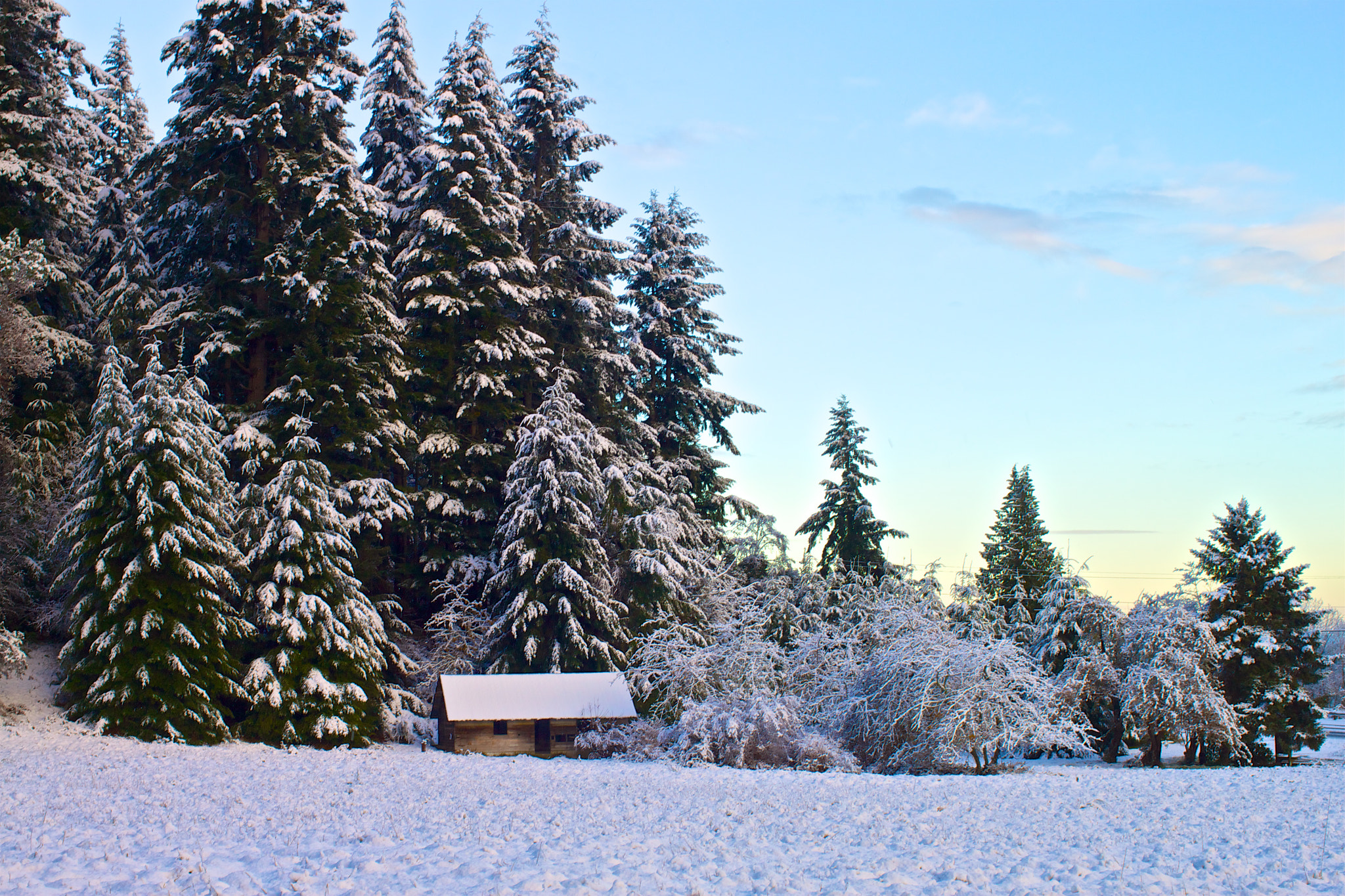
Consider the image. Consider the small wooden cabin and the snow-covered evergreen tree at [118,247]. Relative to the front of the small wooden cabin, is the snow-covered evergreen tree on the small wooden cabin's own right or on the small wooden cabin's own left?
on the small wooden cabin's own right

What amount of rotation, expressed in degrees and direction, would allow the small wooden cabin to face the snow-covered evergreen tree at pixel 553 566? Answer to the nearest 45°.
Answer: approximately 180°

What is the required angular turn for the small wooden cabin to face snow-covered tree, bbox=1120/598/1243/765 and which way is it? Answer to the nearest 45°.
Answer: approximately 90° to its left

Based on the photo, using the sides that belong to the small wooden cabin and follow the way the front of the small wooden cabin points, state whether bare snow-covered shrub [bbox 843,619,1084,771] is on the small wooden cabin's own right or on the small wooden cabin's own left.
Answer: on the small wooden cabin's own left

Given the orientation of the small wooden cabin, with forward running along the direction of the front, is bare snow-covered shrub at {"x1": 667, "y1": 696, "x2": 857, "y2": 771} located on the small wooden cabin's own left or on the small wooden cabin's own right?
on the small wooden cabin's own left

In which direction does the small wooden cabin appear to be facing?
toward the camera

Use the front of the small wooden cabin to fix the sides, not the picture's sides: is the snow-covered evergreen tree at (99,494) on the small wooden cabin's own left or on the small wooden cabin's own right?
on the small wooden cabin's own right

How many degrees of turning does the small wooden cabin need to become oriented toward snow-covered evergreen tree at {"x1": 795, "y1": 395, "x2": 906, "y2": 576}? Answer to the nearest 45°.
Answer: approximately 135° to its left

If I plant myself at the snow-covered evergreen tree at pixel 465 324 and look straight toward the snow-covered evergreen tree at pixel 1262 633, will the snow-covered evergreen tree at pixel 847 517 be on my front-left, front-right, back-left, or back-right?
front-left
